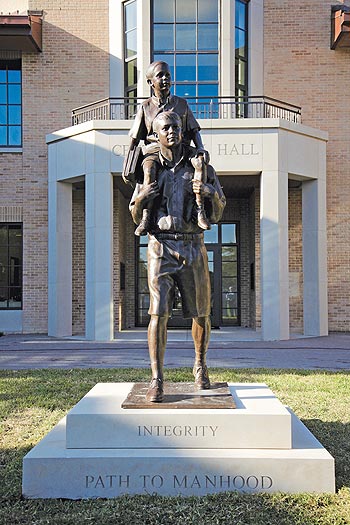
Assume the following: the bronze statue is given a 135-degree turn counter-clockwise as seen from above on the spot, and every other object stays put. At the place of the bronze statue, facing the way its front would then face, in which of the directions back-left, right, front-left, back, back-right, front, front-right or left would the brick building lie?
front-left

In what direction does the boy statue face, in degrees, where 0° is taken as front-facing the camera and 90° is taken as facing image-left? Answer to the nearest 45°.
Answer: approximately 0°

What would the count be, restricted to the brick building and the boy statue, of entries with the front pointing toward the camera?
2

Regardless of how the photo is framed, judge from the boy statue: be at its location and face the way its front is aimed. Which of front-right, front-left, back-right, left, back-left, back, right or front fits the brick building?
back

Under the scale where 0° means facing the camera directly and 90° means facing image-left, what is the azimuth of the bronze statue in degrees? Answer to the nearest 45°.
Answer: approximately 0°

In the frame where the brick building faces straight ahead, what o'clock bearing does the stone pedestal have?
The stone pedestal is roughly at 12 o'clock from the brick building.
